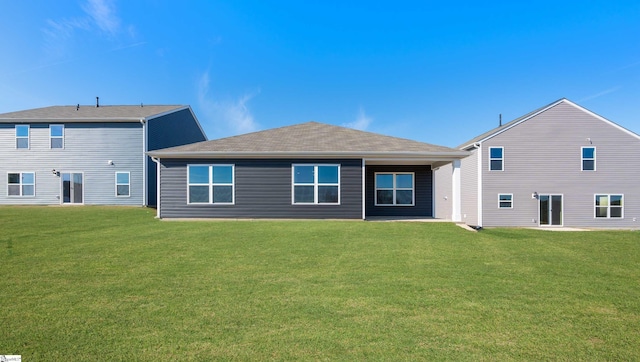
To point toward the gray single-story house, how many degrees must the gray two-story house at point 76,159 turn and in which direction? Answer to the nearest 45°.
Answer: approximately 135° to its right

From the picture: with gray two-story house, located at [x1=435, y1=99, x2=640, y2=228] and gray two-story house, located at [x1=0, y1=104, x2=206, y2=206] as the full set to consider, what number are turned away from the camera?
2

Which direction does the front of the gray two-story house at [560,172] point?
away from the camera

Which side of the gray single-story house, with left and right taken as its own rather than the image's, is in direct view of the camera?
back

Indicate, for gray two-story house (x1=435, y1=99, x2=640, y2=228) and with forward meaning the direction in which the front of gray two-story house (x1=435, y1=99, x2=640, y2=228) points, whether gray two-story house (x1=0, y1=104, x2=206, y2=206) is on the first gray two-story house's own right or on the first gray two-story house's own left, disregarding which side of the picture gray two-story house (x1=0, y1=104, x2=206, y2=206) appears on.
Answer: on the first gray two-story house's own left

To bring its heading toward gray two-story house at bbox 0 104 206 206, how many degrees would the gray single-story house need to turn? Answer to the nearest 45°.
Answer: approximately 45° to its left

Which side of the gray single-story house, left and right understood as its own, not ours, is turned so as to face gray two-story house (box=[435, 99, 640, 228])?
right

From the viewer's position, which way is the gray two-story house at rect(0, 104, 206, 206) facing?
facing away from the viewer

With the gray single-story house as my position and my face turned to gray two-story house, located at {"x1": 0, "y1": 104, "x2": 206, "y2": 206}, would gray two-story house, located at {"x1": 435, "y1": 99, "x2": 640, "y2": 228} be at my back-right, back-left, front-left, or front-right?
back-right

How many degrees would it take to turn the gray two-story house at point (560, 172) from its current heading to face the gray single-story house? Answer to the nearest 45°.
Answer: approximately 135° to its left
